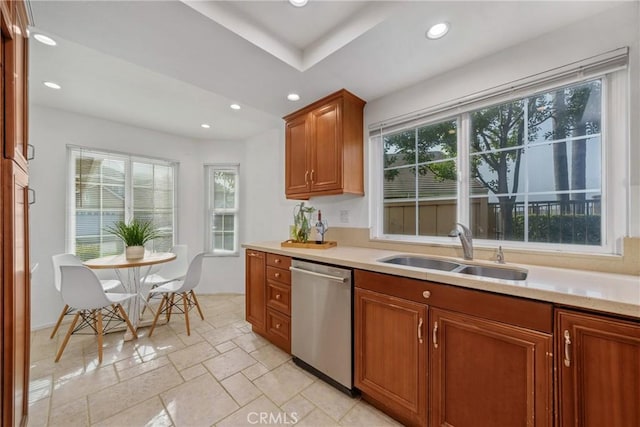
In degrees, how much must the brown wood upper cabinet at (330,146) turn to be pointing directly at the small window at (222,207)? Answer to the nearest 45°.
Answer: approximately 90° to its right

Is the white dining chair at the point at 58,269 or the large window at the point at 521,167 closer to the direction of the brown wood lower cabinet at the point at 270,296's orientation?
the white dining chair

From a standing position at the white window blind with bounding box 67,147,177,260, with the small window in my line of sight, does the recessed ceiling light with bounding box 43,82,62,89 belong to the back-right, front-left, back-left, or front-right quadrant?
back-right

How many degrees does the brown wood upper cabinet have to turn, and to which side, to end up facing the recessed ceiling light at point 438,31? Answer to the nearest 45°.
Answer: approximately 90° to its left

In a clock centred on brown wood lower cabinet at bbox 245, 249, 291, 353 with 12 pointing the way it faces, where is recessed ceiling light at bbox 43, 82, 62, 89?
The recessed ceiling light is roughly at 2 o'clock from the brown wood lower cabinet.

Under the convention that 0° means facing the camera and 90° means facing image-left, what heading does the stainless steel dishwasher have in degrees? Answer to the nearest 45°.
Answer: approximately 45°

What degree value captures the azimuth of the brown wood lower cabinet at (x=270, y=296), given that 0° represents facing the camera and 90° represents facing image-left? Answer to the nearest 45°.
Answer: approximately 45°
